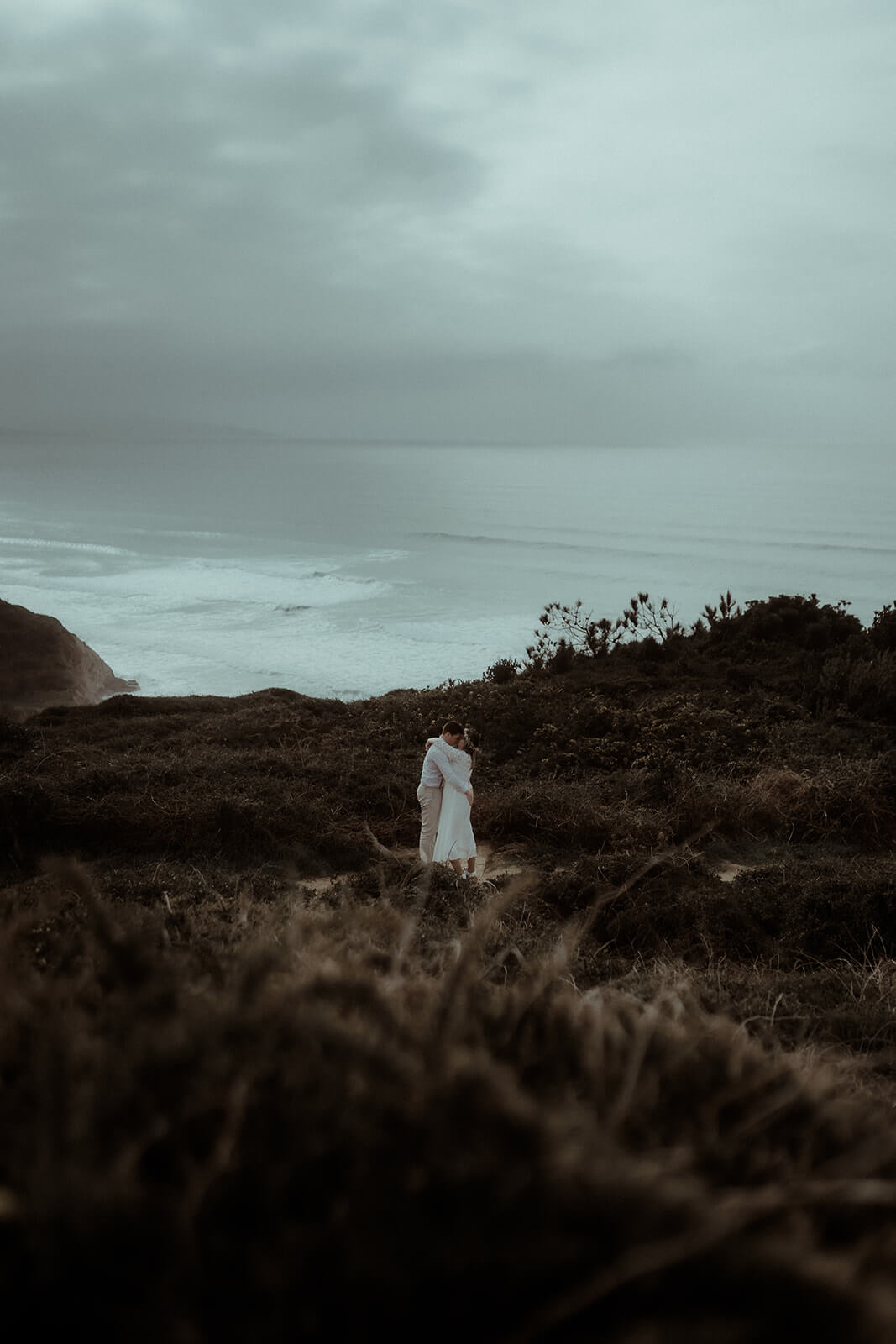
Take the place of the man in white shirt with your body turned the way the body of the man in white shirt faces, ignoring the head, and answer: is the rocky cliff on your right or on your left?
on your left

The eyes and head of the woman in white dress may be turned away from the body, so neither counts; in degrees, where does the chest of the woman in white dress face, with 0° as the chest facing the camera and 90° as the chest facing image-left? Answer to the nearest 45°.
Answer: approximately 90°

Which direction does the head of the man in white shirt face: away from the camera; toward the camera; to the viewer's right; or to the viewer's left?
to the viewer's right

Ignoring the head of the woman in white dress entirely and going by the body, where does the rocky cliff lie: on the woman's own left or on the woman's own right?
on the woman's own right

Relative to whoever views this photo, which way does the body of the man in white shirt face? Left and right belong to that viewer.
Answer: facing to the right of the viewer

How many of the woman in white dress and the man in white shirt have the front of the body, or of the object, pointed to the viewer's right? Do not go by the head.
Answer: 1

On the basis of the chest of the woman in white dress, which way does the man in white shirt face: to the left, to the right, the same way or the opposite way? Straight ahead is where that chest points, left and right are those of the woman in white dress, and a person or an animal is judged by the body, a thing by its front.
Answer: the opposite way
